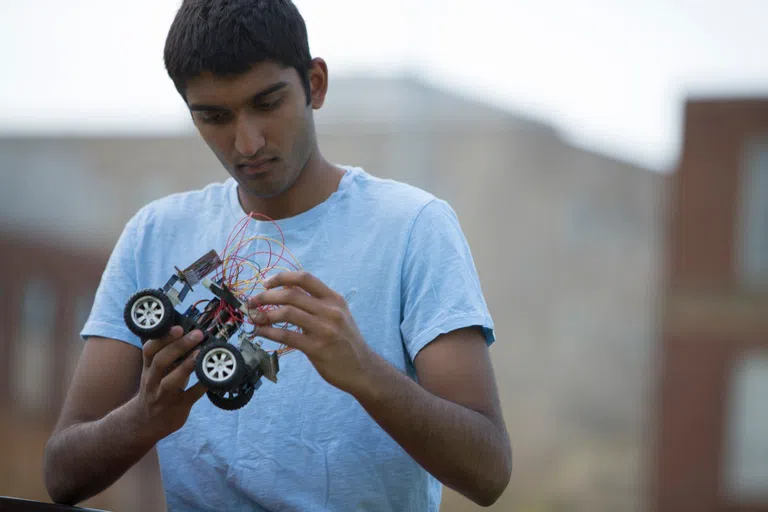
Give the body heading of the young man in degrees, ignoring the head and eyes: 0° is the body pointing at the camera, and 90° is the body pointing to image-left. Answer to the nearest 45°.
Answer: approximately 0°

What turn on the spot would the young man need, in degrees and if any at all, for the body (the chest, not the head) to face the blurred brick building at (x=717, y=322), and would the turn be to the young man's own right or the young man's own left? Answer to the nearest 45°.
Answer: approximately 135° to the young man's own left
